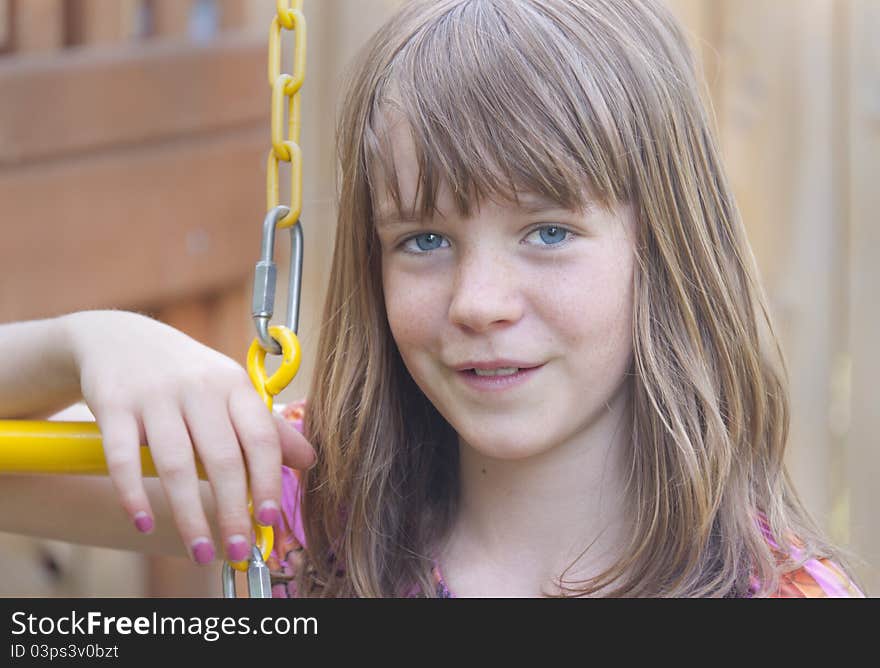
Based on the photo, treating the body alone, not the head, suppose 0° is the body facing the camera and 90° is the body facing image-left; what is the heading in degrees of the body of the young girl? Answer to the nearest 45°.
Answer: approximately 0°

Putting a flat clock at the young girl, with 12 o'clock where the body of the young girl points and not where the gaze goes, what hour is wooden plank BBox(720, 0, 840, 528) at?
The wooden plank is roughly at 7 o'clock from the young girl.
